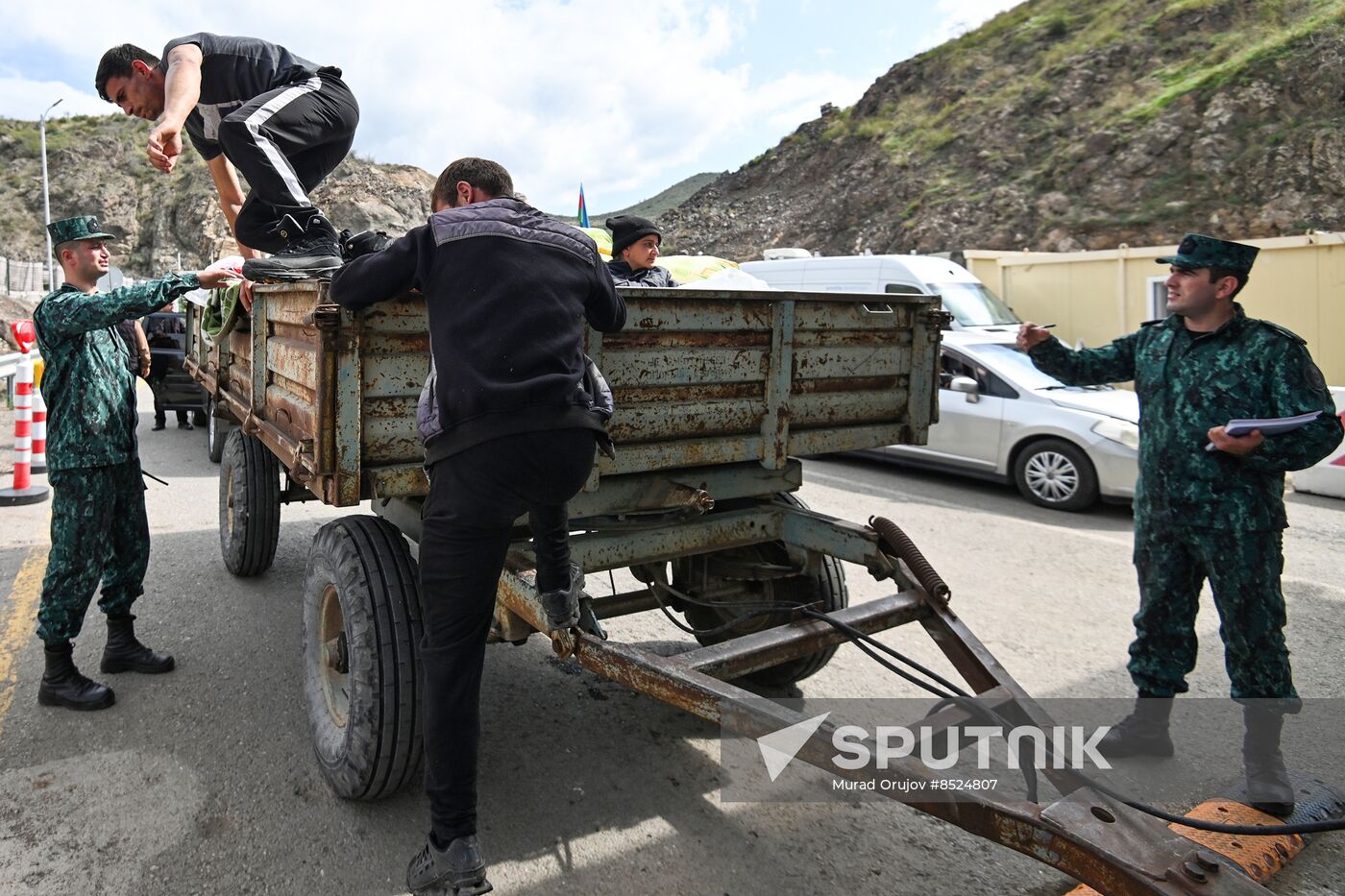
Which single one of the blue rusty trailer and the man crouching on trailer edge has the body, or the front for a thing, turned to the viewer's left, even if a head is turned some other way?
the man crouching on trailer edge

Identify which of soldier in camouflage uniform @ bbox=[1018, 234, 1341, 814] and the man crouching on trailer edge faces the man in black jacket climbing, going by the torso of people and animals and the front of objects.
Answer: the soldier in camouflage uniform

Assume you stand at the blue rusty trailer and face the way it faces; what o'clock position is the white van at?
The white van is roughly at 8 o'clock from the blue rusty trailer.

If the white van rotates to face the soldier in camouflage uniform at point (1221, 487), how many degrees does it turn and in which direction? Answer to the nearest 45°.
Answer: approximately 45° to its right

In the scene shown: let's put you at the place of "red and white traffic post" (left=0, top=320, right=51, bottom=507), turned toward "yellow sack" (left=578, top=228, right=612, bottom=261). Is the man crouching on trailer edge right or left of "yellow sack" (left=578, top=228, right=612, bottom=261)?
right

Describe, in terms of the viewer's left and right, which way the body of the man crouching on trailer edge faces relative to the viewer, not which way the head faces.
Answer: facing to the left of the viewer

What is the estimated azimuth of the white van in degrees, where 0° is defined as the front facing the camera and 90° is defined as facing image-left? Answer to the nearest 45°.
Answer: approximately 315°

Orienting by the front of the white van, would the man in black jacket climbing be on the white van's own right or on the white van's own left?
on the white van's own right

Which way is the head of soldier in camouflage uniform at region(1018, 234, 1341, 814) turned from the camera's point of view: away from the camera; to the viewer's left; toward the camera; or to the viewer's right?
to the viewer's left
